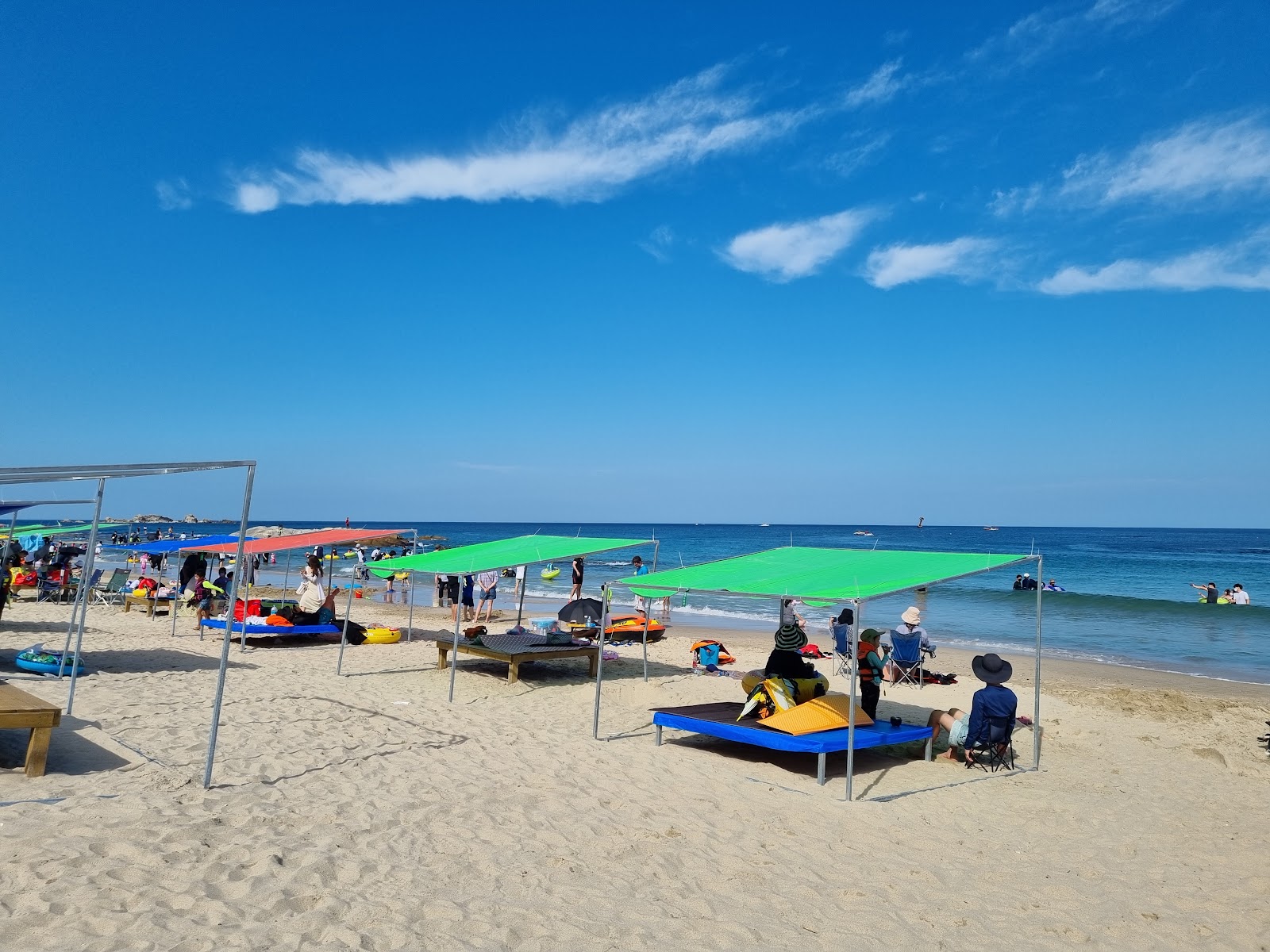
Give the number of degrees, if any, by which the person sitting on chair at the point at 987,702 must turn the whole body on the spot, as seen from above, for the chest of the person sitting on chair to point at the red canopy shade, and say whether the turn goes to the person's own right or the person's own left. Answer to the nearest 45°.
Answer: approximately 45° to the person's own left

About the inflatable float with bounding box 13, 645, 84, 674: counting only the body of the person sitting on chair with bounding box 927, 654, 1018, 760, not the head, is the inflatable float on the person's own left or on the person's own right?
on the person's own left

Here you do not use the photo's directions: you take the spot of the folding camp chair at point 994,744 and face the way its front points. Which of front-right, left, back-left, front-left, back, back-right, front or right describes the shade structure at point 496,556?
front-left

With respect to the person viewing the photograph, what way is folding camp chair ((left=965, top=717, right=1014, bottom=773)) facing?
facing away from the viewer and to the left of the viewer

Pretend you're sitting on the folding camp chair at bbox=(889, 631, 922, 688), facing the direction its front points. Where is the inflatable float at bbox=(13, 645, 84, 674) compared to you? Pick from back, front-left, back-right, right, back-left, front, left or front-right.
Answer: back-left

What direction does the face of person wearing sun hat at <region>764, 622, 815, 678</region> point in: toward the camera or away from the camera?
away from the camera

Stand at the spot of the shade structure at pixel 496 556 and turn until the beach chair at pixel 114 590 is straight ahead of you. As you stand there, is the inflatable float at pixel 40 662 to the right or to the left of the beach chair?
left

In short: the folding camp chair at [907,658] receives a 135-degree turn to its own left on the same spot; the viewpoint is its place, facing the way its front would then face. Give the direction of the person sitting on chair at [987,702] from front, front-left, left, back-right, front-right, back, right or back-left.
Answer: front-left

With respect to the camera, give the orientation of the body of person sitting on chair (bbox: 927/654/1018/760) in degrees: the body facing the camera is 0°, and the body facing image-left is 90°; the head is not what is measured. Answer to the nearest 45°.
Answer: approximately 135°

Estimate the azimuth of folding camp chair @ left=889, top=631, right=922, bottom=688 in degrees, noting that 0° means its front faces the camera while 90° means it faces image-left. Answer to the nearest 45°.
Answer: approximately 180°

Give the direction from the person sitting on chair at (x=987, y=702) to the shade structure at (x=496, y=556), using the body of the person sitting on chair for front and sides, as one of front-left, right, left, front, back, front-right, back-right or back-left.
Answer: front-left
